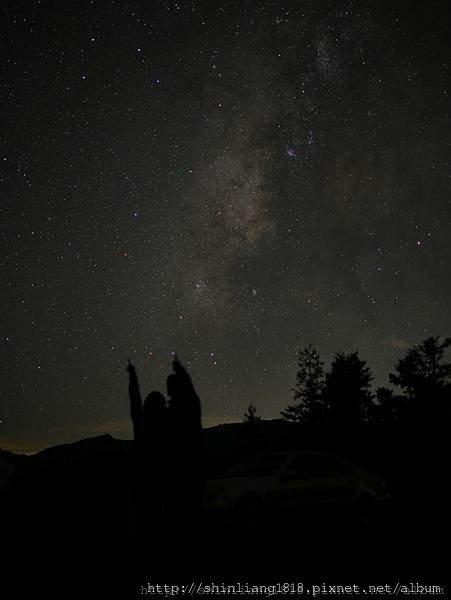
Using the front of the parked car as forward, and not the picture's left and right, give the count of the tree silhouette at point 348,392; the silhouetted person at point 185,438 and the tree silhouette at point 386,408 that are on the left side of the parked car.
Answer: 0

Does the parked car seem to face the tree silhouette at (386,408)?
no

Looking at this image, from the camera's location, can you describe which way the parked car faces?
facing the viewer and to the left of the viewer

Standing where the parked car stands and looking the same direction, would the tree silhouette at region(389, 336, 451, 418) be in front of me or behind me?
behind

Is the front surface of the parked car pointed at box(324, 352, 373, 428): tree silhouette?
no
